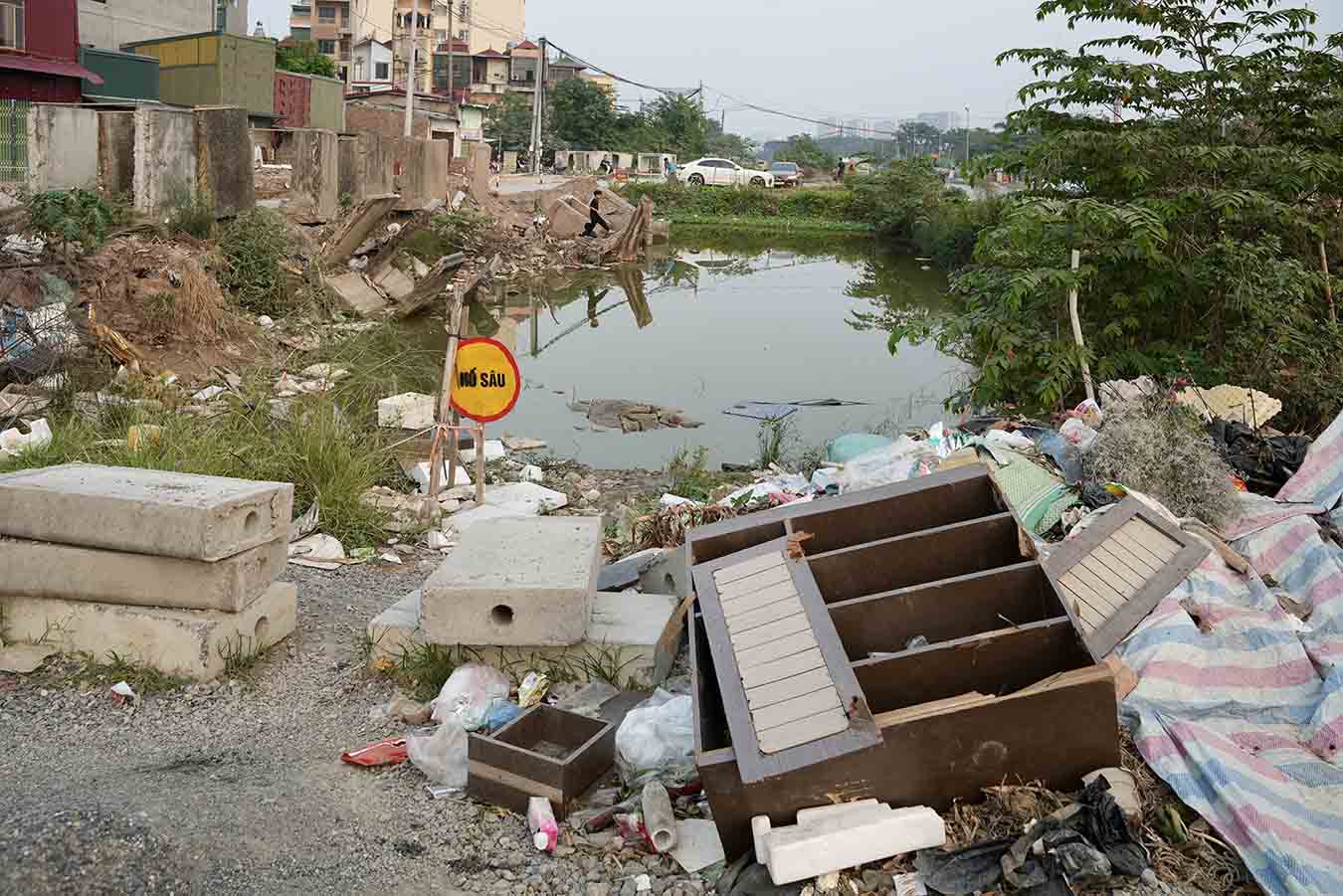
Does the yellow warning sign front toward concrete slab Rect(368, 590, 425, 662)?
yes

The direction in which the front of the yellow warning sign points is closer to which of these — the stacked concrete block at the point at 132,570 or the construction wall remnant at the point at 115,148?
the stacked concrete block

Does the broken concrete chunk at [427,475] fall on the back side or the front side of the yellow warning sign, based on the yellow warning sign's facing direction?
on the back side

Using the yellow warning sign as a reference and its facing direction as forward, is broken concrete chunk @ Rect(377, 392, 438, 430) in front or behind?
behind

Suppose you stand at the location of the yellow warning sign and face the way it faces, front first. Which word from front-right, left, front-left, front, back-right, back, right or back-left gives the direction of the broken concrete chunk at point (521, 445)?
back

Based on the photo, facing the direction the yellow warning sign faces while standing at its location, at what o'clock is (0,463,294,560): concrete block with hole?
The concrete block with hole is roughly at 1 o'clock from the yellow warning sign.

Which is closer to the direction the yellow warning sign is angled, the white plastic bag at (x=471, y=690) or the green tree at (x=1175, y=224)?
the white plastic bag

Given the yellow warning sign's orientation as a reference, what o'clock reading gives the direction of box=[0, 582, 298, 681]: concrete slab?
The concrete slab is roughly at 1 o'clock from the yellow warning sign.

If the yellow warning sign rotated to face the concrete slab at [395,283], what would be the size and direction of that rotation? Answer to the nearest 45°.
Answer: approximately 180°

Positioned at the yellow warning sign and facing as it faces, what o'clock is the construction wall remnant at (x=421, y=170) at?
The construction wall remnant is roughly at 6 o'clock from the yellow warning sign.

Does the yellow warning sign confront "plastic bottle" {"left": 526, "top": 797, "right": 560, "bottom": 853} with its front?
yes

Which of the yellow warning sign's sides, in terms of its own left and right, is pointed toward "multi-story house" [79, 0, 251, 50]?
back

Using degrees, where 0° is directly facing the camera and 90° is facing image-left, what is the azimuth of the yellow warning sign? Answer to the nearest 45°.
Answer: approximately 0°
